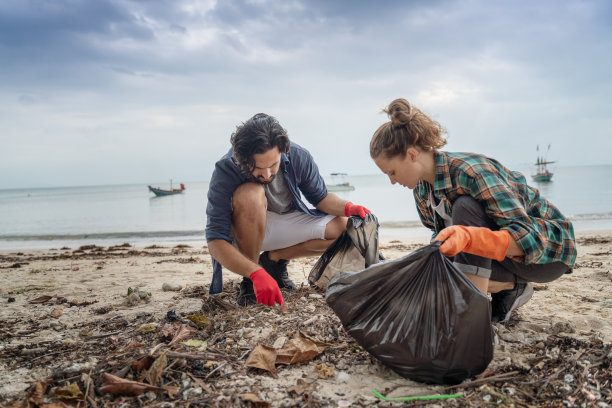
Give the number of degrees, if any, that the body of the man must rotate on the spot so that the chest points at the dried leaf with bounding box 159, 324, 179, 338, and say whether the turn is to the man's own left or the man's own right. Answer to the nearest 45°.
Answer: approximately 90° to the man's own right

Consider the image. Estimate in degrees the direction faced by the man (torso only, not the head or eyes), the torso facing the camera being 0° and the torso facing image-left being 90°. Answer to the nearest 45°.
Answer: approximately 315°

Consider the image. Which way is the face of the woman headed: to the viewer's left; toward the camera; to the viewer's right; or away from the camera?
to the viewer's left

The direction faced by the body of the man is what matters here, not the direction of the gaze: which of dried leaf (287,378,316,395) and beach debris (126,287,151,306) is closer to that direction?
the dried leaf

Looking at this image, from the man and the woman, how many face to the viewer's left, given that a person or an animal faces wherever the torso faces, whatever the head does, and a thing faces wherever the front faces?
1

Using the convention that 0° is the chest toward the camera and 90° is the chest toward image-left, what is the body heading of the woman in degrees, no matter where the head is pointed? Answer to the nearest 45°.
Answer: approximately 90°

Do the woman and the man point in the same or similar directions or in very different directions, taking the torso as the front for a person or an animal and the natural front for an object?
very different directions

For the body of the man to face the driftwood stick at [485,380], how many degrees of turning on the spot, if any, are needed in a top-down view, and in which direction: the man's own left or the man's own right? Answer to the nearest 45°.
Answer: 0° — they already face it

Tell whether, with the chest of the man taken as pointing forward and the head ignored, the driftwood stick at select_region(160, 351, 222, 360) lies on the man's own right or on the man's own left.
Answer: on the man's own right
